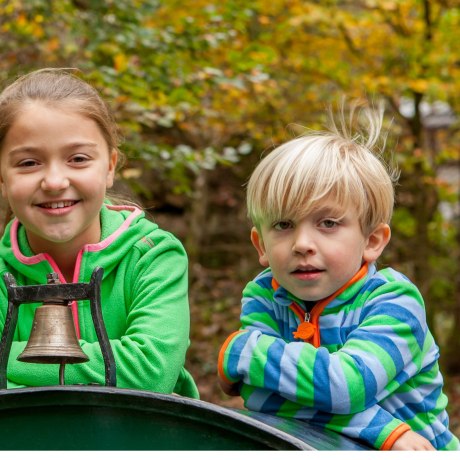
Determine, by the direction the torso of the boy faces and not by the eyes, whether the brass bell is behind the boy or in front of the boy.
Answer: in front

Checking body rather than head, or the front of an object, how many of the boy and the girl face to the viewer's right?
0

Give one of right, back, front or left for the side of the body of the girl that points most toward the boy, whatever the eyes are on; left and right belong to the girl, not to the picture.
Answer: left

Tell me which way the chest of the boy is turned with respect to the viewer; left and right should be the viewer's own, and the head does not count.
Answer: facing the viewer and to the left of the viewer

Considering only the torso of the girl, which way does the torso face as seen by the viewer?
toward the camera

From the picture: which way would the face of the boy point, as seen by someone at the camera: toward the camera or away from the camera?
toward the camera

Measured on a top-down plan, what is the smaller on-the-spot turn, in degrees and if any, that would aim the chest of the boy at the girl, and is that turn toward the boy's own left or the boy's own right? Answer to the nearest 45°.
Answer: approximately 45° to the boy's own right
